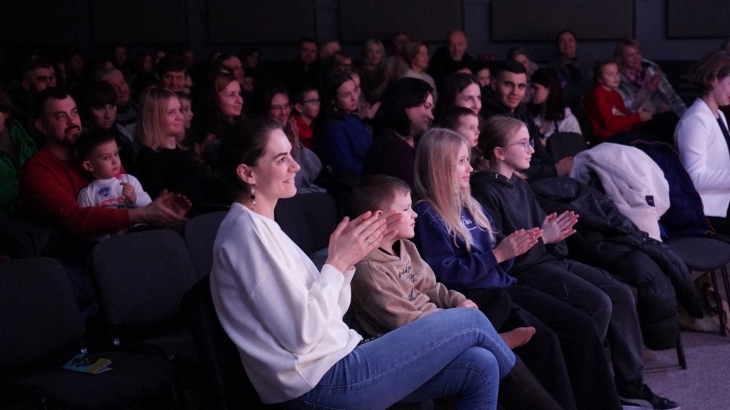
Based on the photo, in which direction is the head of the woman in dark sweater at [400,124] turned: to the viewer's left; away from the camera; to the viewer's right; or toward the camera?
to the viewer's right

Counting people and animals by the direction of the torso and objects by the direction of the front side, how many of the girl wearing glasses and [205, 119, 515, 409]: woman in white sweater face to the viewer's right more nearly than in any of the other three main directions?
2

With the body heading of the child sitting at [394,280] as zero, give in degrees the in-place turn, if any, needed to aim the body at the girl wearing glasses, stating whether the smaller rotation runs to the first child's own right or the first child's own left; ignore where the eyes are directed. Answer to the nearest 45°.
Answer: approximately 90° to the first child's own left

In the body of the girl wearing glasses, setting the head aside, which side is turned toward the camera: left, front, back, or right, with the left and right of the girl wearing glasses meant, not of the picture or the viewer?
right

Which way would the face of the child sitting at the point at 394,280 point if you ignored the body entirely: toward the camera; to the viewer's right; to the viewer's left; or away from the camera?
to the viewer's right

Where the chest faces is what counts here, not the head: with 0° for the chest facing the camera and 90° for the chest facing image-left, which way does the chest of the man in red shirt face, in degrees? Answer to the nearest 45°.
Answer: approximately 315°

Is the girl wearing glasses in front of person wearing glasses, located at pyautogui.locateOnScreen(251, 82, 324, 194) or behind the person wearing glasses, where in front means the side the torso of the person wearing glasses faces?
in front

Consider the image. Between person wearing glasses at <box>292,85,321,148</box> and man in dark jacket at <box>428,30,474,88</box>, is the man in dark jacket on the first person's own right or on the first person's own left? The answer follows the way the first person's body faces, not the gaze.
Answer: on the first person's own left

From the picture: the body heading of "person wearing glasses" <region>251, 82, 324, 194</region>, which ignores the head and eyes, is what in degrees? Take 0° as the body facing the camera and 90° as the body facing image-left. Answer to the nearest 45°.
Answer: approximately 315°

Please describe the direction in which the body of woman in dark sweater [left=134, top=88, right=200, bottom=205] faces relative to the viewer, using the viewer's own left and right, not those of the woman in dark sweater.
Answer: facing the viewer and to the right of the viewer

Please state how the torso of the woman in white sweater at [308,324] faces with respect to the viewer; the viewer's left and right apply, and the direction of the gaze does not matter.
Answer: facing to the right of the viewer

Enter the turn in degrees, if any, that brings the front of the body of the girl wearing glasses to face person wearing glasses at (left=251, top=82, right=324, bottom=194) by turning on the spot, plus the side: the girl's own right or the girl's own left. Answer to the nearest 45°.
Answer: approximately 135° to the girl's own left

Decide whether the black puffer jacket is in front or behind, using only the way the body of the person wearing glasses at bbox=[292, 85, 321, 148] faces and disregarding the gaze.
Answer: in front

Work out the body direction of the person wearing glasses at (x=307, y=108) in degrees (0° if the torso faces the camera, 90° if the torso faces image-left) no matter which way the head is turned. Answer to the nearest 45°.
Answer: approximately 315°

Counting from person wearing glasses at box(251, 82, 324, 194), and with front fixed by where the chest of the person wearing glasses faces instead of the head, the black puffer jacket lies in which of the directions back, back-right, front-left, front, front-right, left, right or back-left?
front

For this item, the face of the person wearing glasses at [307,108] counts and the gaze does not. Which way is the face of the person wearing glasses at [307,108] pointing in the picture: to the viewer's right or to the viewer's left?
to the viewer's right
